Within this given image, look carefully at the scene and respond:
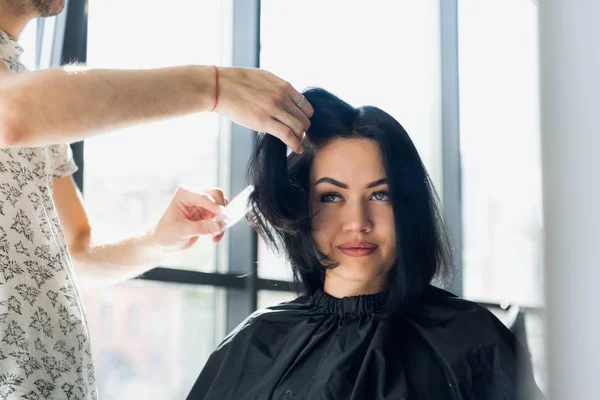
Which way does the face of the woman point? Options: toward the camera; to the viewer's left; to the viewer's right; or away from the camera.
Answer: toward the camera

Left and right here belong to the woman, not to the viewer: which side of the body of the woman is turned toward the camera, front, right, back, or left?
front
